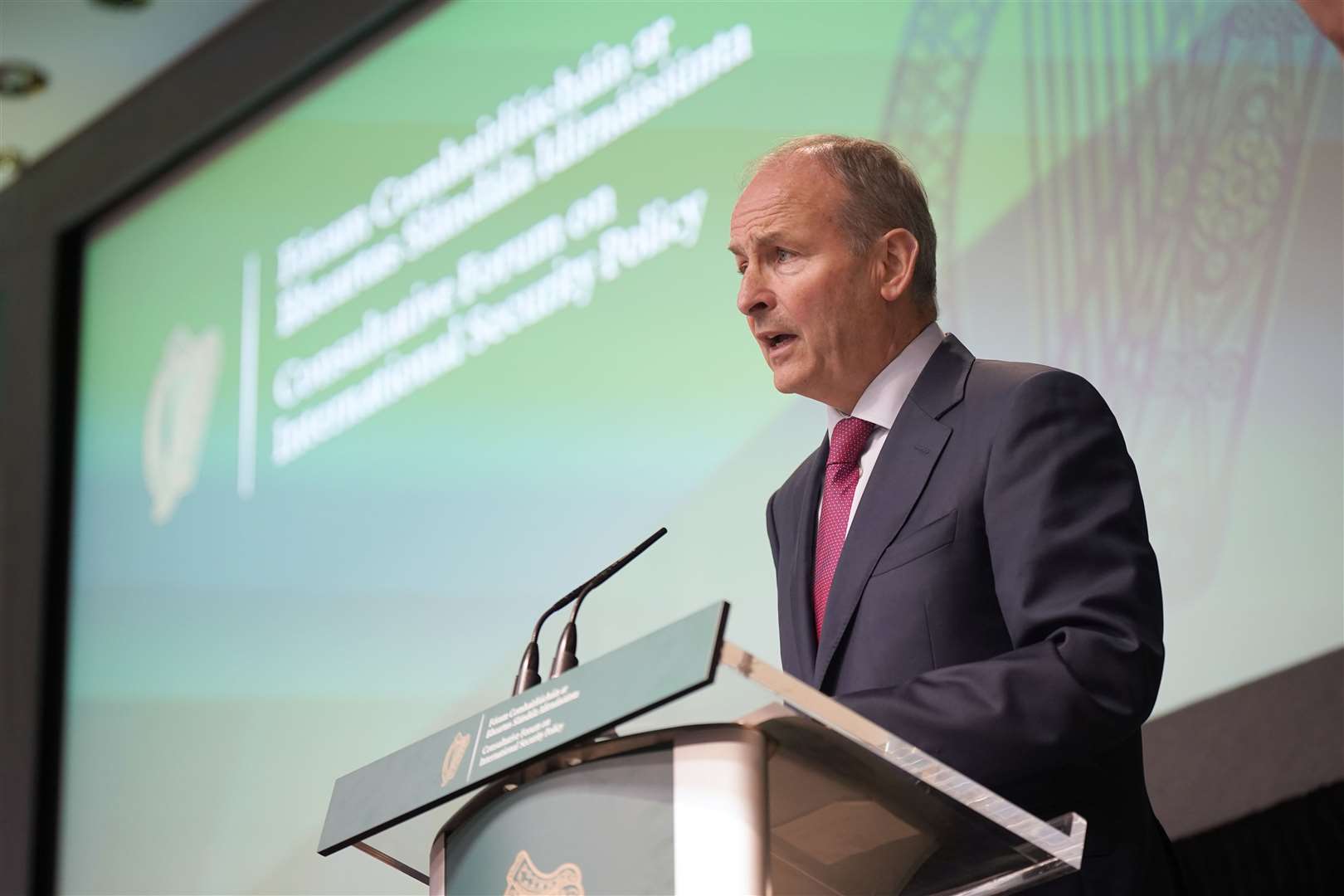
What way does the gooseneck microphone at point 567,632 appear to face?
to the viewer's right

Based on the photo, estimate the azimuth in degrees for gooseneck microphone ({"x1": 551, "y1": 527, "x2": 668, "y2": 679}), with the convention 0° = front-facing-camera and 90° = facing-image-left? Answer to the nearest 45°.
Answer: approximately 270°

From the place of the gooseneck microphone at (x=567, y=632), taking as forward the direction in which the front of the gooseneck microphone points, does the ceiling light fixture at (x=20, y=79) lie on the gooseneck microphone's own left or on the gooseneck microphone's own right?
on the gooseneck microphone's own left

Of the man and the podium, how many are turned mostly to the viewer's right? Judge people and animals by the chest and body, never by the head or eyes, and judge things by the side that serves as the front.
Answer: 0
